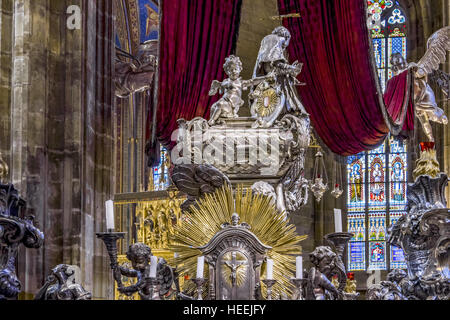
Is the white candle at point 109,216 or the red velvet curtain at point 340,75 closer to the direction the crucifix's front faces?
the white candle

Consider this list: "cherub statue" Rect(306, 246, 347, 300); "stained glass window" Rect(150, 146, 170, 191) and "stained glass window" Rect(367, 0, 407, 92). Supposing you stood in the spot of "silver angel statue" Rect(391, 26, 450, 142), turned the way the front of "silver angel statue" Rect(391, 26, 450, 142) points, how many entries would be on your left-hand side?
1

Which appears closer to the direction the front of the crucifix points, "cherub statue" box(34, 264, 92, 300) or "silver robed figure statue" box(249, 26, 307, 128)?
the cherub statue

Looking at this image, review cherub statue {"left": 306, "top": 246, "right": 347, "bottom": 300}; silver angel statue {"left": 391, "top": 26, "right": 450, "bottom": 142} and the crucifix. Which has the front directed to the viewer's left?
the silver angel statue

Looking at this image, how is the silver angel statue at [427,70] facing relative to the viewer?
to the viewer's left

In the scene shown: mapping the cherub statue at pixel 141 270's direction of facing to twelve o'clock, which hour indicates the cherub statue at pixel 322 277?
the cherub statue at pixel 322 277 is roughly at 8 o'clock from the cherub statue at pixel 141 270.

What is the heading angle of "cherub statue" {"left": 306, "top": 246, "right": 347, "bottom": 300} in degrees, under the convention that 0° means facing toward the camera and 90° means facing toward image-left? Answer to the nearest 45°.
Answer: approximately 315°

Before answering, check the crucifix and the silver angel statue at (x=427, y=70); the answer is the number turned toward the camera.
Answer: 1

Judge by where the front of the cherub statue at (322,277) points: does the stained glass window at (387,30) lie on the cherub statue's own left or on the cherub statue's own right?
on the cherub statue's own left
